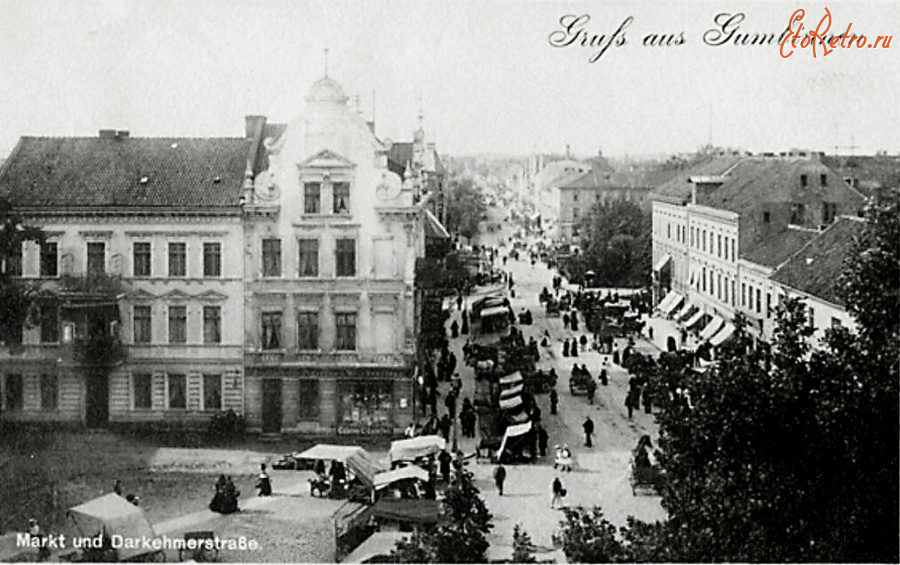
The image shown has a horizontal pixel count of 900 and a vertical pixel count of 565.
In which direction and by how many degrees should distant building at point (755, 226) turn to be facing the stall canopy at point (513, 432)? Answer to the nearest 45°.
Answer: approximately 45° to its left

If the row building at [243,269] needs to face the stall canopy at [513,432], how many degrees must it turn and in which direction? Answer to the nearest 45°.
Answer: approximately 90° to its left

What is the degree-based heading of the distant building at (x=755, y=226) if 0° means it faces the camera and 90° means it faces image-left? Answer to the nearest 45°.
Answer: approximately 45°

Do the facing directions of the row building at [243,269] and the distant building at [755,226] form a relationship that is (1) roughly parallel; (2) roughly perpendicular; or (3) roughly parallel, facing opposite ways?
roughly perpendicular

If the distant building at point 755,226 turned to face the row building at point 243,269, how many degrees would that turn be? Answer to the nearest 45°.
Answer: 0° — it already faces it

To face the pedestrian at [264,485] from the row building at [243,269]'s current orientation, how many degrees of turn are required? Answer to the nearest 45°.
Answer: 0° — it already faces them

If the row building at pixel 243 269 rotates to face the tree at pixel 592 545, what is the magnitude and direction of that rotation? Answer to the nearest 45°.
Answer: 0° — it already faces it

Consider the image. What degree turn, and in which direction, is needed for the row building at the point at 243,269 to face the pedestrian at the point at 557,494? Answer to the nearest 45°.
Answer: approximately 45° to its left

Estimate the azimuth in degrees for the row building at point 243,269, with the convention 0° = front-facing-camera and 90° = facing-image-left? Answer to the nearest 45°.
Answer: approximately 0°
